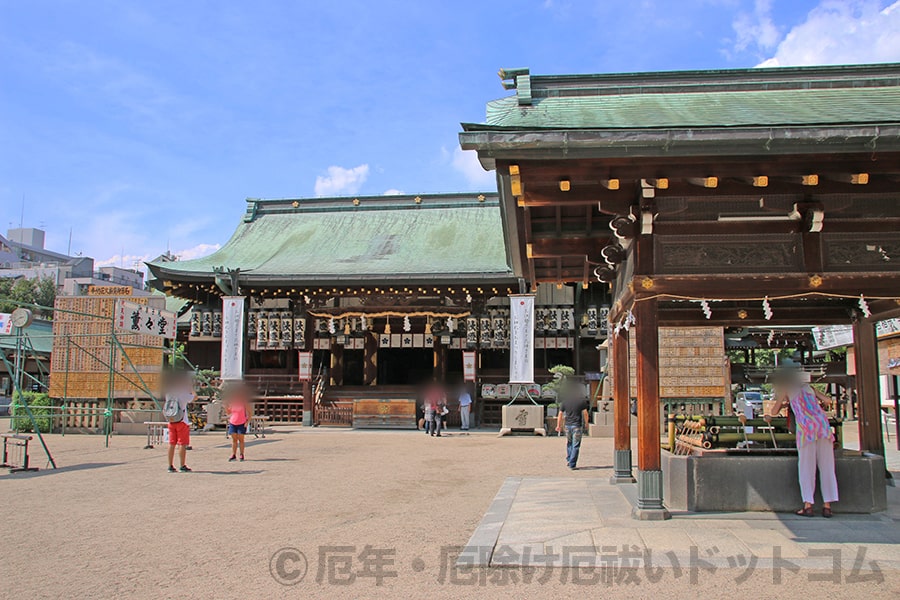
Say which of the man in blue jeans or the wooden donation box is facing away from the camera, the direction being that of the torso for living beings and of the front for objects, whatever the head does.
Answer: the man in blue jeans

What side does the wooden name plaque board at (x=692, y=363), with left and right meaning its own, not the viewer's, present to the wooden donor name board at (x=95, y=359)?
right

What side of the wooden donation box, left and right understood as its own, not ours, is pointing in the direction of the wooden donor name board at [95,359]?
right

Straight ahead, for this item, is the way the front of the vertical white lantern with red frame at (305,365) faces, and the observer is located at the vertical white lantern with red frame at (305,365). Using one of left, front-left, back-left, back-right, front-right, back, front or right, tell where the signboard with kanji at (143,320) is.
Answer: front-right

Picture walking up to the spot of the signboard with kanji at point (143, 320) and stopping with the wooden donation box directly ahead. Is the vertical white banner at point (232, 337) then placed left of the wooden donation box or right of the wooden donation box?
left

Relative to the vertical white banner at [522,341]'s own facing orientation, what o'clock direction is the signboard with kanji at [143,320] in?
The signboard with kanji is roughly at 2 o'clock from the vertical white banner.

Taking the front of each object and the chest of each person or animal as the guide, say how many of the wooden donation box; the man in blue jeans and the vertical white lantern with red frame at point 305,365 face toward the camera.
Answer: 2

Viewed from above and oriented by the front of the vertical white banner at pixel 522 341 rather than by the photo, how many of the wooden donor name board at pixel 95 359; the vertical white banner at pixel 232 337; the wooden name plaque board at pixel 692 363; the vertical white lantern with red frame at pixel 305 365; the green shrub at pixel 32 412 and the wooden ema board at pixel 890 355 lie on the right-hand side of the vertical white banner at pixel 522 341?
4

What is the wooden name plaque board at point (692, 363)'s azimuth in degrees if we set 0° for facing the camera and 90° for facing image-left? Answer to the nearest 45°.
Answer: approximately 0°

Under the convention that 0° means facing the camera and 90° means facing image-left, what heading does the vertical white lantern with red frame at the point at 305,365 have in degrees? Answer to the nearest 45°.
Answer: approximately 0°

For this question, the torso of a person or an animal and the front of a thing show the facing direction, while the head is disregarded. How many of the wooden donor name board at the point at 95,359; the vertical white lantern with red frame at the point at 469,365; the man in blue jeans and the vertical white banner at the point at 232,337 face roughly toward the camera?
3

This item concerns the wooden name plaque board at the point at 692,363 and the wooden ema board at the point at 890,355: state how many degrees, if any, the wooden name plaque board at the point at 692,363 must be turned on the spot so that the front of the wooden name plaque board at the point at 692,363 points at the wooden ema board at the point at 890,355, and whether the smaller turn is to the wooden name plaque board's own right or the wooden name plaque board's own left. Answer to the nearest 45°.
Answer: approximately 45° to the wooden name plaque board's own left
